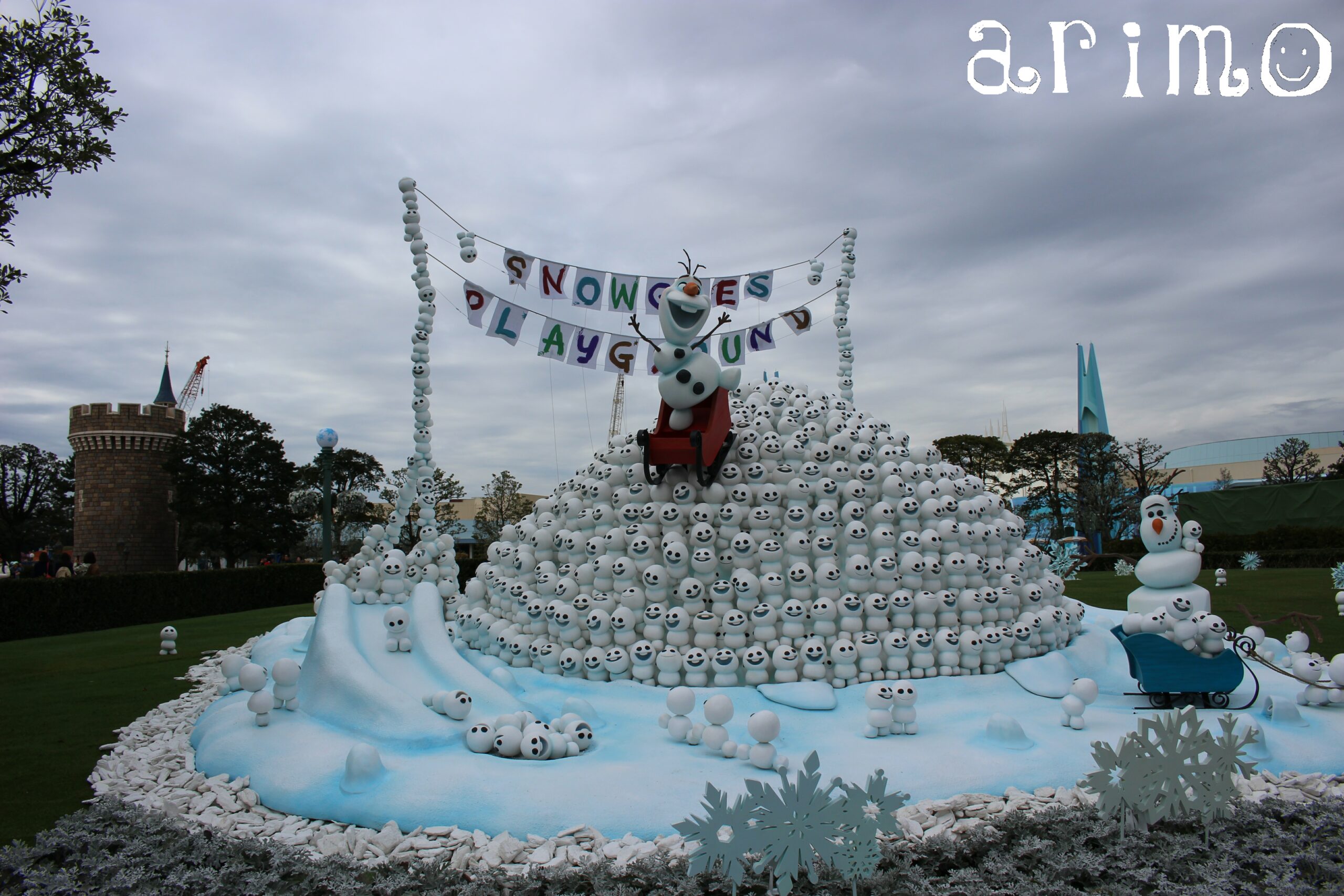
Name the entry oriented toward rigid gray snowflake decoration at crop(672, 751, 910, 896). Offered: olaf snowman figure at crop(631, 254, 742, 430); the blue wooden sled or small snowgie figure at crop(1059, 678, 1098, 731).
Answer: the olaf snowman figure

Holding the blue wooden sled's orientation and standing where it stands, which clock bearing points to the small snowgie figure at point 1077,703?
The small snowgie figure is roughly at 4 o'clock from the blue wooden sled.

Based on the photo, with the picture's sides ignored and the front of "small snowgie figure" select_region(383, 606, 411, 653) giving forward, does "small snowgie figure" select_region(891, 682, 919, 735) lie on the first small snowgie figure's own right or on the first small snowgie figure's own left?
on the first small snowgie figure's own left

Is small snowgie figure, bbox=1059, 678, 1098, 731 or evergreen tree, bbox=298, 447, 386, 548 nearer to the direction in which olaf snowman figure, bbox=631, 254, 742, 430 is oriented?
the small snowgie figure

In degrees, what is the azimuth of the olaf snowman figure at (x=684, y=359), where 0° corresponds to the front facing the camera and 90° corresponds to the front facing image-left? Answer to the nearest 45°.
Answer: approximately 0°

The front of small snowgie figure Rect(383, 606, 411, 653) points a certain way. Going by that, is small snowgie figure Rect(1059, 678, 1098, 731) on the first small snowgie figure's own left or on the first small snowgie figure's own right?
on the first small snowgie figure's own left

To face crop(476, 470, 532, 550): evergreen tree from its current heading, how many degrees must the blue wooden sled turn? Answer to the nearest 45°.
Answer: approximately 135° to its left

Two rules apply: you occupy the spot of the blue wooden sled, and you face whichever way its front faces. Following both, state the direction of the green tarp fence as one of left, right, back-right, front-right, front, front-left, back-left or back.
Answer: left

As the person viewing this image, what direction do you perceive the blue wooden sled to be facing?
facing to the right of the viewer

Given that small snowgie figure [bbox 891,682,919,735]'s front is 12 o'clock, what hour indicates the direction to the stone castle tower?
The stone castle tower is roughly at 4 o'clock from the small snowgie figure.

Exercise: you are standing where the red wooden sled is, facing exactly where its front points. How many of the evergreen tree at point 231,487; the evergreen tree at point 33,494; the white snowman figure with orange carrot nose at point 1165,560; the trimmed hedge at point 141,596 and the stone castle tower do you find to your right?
4

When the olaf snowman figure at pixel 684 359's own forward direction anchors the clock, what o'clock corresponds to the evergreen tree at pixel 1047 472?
The evergreen tree is roughly at 7 o'clock from the olaf snowman figure.

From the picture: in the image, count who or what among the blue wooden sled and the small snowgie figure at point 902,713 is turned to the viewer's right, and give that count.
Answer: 1
